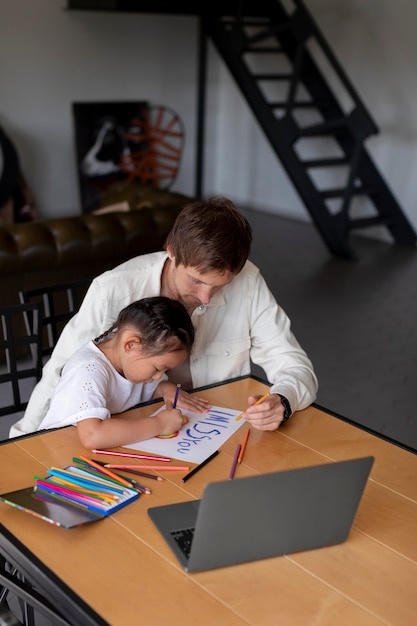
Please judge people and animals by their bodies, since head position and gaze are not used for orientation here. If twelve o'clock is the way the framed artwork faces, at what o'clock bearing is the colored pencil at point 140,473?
The colored pencil is roughly at 12 o'clock from the framed artwork.

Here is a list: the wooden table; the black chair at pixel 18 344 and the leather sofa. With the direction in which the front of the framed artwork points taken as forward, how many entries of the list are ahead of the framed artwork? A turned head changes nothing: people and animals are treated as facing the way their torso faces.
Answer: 3

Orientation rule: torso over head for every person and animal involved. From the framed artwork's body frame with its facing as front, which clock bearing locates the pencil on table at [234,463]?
The pencil on table is roughly at 12 o'clock from the framed artwork.

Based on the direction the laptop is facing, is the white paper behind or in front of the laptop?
in front

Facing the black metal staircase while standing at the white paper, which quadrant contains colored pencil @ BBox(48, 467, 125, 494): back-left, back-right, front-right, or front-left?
back-left

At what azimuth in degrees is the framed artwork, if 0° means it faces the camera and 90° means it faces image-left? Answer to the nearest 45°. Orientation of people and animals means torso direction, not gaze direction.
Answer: approximately 0°

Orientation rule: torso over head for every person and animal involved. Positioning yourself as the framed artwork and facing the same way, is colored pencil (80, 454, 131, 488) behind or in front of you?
in front

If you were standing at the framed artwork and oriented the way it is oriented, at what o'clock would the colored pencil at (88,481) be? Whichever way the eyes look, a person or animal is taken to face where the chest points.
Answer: The colored pencil is roughly at 12 o'clock from the framed artwork.

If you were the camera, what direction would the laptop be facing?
facing away from the viewer and to the left of the viewer

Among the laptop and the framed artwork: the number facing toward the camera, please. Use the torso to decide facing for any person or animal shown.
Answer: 1

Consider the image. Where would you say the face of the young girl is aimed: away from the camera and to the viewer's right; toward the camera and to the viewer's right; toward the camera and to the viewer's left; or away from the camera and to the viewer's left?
toward the camera and to the viewer's right

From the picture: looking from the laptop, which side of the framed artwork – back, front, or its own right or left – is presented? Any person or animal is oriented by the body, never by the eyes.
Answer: front
